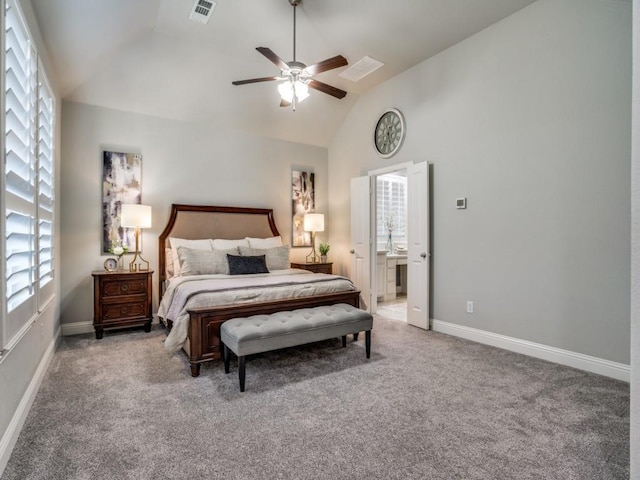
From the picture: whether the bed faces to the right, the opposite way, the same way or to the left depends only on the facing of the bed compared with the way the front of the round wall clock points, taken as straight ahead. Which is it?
to the left

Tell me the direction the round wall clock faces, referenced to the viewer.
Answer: facing the viewer and to the left of the viewer

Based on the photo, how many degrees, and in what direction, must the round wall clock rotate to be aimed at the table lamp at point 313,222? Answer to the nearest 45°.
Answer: approximately 45° to its right

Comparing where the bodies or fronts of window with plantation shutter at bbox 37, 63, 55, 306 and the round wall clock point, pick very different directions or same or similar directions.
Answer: very different directions

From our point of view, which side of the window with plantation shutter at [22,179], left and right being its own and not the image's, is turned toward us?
right

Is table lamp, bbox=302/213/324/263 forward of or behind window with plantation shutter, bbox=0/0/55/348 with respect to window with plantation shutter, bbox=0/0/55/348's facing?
forward

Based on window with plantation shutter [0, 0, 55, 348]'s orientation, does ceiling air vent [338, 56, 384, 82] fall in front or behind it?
in front

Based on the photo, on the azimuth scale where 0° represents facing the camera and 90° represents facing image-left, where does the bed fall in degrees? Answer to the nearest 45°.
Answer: approximately 315°

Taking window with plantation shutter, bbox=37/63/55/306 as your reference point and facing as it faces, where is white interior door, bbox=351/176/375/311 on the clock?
The white interior door is roughly at 12 o'clock from the window with plantation shutter.

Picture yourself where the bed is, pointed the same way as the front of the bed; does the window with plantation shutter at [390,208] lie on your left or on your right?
on your left

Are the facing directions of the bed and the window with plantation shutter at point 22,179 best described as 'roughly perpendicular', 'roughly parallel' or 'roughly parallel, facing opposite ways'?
roughly perpendicular

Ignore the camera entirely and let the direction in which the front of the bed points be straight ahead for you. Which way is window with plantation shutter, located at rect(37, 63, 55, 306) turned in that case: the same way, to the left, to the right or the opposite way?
to the left

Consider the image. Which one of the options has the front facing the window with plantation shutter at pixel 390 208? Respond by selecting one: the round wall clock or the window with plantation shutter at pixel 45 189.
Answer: the window with plantation shutter at pixel 45 189
